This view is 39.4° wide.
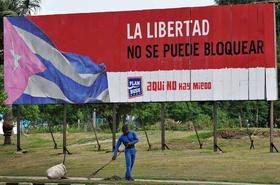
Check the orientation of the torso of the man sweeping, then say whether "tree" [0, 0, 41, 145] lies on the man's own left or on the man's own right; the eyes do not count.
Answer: on the man's own right

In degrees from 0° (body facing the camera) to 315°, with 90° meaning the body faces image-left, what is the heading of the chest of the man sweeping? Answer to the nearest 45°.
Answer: approximately 45°

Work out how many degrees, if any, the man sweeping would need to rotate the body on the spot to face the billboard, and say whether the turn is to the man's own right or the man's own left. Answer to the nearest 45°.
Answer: approximately 135° to the man's own right
